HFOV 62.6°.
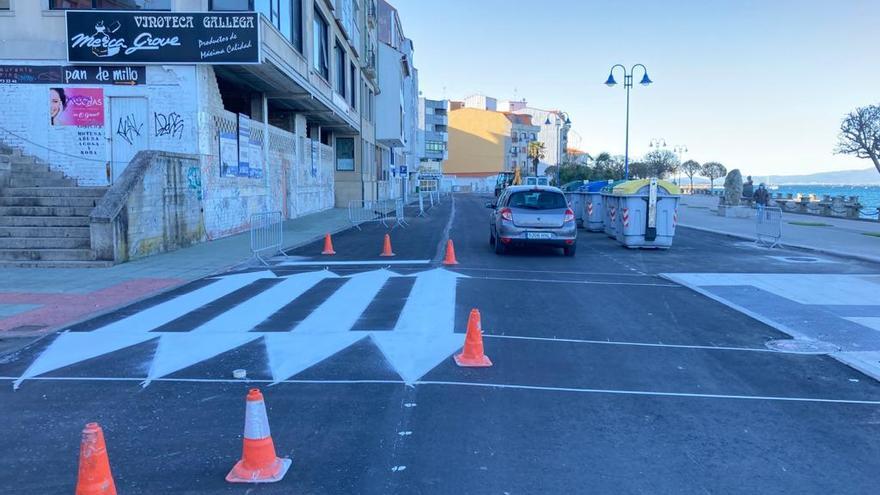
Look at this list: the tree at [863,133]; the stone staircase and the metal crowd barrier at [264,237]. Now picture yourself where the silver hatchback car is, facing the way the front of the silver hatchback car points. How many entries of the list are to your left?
2

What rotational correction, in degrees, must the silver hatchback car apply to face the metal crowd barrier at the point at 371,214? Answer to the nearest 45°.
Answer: approximately 45° to its left

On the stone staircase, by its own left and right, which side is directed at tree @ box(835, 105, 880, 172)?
left

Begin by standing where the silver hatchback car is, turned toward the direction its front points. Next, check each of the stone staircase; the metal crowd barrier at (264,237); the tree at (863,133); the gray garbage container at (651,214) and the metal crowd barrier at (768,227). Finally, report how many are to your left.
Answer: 2

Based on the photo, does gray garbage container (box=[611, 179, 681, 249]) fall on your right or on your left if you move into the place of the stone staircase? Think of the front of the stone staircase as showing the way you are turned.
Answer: on your left

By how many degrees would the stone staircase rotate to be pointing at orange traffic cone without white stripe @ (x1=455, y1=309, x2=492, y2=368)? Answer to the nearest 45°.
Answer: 0° — it already faces it

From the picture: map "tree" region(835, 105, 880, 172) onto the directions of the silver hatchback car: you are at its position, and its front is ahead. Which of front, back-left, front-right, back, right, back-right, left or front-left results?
front-right

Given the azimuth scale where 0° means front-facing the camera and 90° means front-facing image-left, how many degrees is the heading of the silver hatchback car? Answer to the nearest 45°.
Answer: approximately 180°

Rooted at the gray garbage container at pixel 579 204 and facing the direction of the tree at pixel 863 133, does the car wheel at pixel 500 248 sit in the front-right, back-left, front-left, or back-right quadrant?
back-right

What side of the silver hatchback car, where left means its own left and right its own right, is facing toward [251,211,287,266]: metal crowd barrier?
left

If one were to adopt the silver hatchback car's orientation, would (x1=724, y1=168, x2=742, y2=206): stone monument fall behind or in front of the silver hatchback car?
in front
